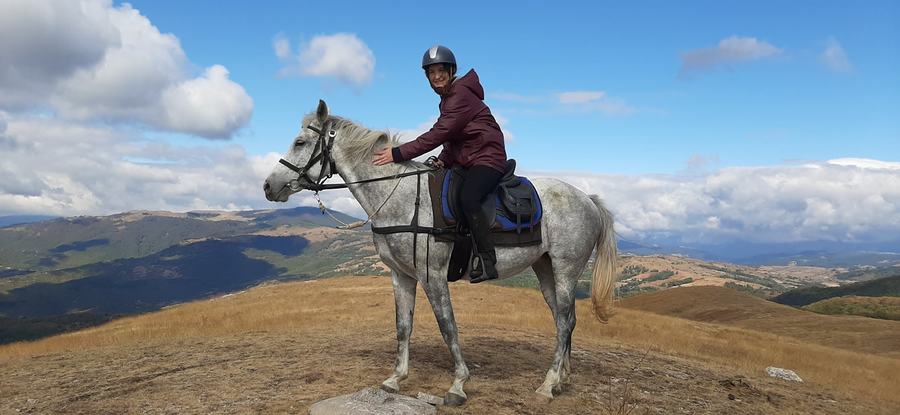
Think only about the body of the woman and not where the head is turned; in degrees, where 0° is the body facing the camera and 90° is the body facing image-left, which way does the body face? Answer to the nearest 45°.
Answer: approximately 90°

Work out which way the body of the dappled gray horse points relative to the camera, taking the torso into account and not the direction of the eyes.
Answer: to the viewer's left

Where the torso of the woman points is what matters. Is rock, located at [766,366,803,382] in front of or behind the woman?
behind

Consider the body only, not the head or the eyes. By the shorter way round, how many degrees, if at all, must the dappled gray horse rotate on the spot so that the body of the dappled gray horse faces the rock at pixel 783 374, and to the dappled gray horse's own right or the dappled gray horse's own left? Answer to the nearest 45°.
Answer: approximately 135° to the dappled gray horse's own right
